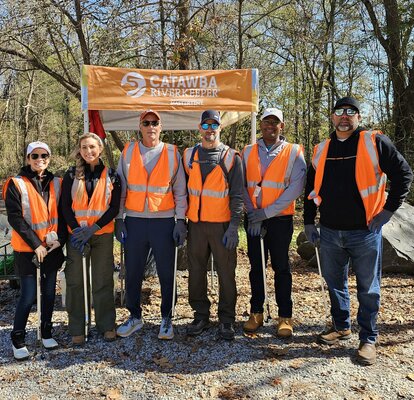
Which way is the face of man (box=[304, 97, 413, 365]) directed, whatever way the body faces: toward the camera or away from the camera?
toward the camera

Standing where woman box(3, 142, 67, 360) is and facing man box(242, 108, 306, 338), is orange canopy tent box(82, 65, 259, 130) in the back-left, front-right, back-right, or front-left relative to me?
front-left

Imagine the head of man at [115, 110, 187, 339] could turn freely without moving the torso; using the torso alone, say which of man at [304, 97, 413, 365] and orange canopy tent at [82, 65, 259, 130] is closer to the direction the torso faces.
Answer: the man

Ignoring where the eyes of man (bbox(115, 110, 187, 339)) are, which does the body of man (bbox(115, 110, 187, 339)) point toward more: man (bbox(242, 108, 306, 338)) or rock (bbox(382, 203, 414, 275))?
the man

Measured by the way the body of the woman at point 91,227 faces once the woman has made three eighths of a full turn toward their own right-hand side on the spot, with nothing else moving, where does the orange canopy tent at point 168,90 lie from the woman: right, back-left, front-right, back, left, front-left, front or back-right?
right

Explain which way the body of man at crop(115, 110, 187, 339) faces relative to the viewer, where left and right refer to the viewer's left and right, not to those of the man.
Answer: facing the viewer

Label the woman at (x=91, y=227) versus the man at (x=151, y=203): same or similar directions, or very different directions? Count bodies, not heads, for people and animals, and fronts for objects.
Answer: same or similar directions

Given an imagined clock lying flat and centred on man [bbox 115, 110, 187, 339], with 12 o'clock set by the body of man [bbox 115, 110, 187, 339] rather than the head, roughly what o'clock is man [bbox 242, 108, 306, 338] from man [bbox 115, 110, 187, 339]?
man [bbox 242, 108, 306, 338] is roughly at 9 o'clock from man [bbox 115, 110, 187, 339].

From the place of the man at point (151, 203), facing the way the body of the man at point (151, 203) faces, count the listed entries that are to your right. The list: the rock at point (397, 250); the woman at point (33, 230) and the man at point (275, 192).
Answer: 1

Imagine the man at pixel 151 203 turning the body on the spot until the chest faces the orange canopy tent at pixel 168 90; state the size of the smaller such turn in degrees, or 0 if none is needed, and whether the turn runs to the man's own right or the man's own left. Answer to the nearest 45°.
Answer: approximately 180°

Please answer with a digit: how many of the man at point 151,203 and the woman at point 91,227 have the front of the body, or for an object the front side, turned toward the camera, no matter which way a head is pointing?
2
